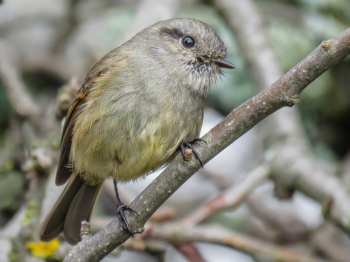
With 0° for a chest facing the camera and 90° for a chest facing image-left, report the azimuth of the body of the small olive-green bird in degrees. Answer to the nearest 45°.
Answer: approximately 315°

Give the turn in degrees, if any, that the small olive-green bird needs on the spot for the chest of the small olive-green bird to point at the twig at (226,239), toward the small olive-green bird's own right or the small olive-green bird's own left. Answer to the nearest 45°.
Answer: approximately 90° to the small olive-green bird's own left

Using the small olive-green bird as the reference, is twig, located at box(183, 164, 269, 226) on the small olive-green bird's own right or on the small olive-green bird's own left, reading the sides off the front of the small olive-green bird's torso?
on the small olive-green bird's own left

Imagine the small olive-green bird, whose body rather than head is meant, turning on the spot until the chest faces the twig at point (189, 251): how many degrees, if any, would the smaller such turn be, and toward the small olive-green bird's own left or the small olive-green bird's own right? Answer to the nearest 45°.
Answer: approximately 90° to the small olive-green bird's own left

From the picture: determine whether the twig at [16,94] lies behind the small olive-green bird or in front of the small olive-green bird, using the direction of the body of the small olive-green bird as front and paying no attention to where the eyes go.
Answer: behind
